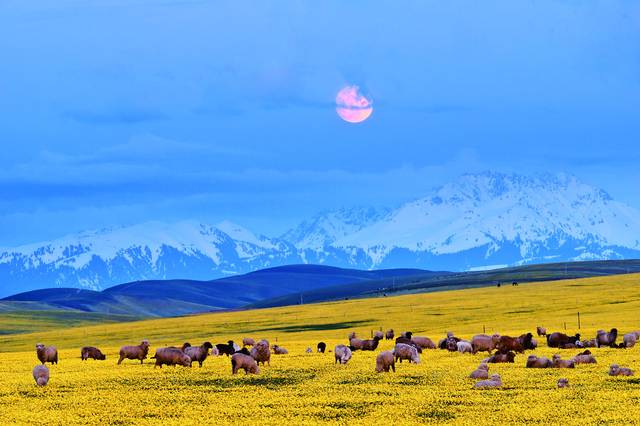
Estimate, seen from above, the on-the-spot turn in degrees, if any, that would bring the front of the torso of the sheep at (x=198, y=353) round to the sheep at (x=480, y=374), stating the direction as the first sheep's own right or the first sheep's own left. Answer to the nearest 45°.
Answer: approximately 45° to the first sheep's own right

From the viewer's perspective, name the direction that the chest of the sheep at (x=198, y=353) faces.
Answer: to the viewer's right

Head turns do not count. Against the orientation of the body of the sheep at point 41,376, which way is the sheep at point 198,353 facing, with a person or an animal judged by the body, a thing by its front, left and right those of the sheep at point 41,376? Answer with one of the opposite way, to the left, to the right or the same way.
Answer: to the left

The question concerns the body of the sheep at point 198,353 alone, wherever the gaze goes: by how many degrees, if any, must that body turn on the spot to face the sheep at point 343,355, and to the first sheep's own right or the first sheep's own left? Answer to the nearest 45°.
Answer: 0° — it already faces it

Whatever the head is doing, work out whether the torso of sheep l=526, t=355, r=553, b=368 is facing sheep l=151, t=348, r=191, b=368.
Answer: yes

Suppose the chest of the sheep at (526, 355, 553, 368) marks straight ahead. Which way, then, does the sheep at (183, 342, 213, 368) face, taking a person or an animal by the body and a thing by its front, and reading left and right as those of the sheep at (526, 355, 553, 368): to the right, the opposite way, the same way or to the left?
the opposite way

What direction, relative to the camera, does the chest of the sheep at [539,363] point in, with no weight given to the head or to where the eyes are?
to the viewer's left

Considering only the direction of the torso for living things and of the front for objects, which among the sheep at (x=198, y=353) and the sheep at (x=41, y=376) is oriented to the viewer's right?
the sheep at (x=198, y=353)
